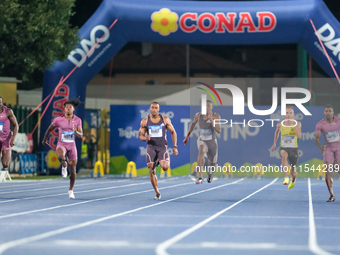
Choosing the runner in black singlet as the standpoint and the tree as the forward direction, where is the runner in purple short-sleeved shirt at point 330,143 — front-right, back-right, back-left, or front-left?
back-right

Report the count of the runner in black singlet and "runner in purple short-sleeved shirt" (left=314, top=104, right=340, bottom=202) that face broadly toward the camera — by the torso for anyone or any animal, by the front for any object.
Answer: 2

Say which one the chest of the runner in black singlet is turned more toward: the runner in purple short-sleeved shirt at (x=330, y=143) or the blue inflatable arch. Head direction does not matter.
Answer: the runner in purple short-sleeved shirt

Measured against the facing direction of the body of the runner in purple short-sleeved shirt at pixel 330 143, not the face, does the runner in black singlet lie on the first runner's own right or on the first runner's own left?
on the first runner's own right

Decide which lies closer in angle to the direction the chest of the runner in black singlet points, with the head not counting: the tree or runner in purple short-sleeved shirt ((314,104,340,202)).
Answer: the runner in purple short-sleeved shirt

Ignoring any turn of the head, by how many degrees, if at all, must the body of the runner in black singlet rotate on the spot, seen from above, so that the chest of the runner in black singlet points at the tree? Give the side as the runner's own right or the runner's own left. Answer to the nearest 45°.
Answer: approximately 135° to the runner's own right

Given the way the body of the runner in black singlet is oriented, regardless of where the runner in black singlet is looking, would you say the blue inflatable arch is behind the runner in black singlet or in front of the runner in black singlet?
behind

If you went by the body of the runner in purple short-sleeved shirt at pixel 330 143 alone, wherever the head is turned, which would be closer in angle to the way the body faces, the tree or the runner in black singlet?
the runner in black singlet

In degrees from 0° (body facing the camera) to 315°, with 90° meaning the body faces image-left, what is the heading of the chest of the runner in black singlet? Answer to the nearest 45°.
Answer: approximately 0°

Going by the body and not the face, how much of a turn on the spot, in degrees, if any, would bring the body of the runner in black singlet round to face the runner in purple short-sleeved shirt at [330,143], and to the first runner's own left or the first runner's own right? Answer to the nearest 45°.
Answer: approximately 90° to the first runner's own left
